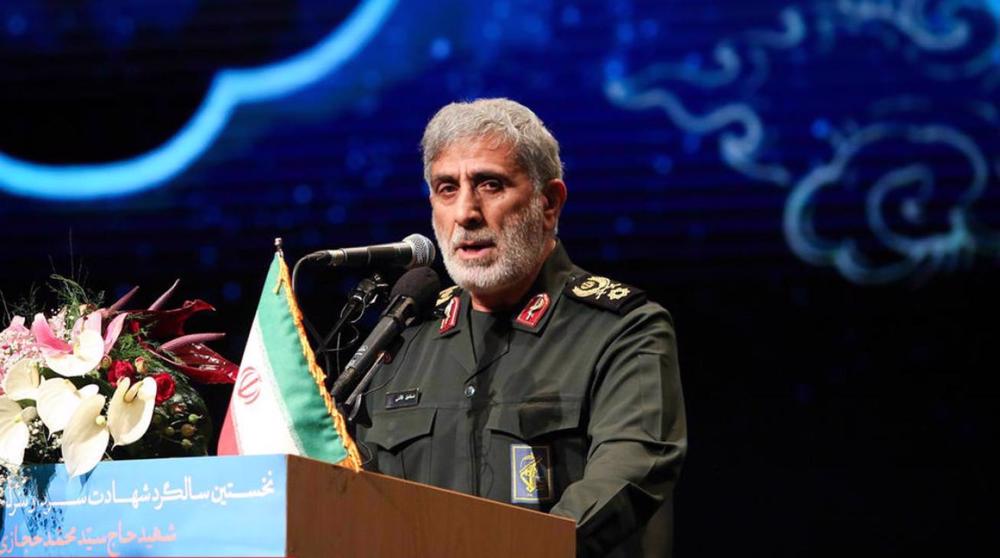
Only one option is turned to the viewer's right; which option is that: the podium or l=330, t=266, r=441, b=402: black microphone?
the black microphone

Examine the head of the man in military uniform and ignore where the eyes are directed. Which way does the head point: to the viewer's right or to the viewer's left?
to the viewer's left

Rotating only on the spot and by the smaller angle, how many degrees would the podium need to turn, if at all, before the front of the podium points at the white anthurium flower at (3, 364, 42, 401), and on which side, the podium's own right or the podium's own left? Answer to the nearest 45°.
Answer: approximately 90° to the podium's own right

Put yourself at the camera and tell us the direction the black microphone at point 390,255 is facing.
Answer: facing to the right of the viewer

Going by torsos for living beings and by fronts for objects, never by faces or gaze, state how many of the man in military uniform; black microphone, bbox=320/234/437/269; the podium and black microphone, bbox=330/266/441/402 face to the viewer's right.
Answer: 2

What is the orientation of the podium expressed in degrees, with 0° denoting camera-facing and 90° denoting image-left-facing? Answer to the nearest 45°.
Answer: approximately 45°

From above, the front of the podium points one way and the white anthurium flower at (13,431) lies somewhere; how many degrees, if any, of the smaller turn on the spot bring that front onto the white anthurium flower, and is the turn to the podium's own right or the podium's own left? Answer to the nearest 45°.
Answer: approximately 90° to the podium's own right
